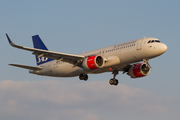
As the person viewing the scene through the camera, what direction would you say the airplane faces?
facing the viewer and to the right of the viewer
